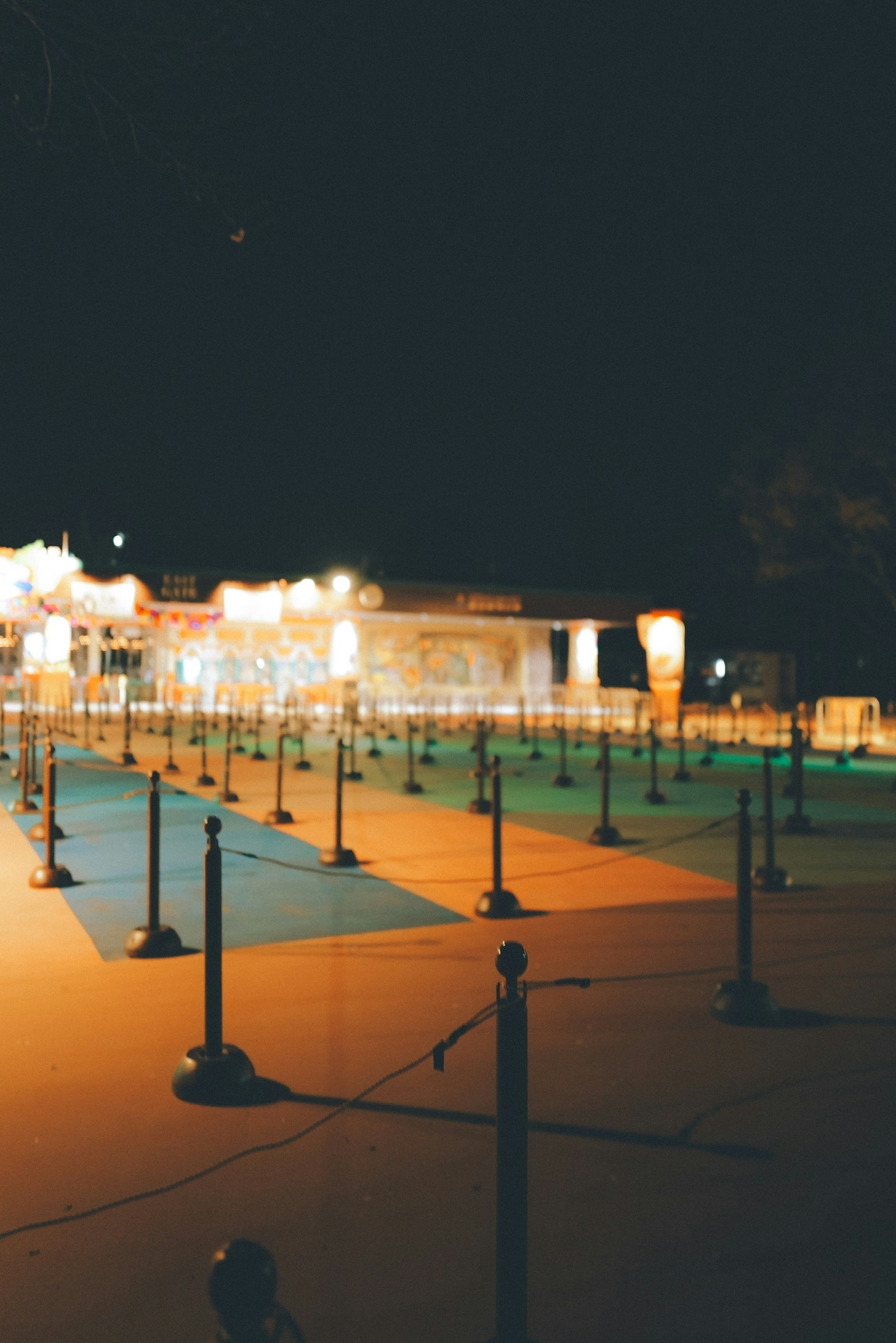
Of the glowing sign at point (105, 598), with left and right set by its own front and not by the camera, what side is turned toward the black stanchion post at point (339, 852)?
front

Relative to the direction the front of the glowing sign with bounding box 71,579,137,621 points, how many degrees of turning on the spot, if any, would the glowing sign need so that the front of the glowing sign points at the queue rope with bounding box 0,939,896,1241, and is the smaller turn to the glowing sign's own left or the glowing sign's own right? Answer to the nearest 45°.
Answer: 0° — it already faces it

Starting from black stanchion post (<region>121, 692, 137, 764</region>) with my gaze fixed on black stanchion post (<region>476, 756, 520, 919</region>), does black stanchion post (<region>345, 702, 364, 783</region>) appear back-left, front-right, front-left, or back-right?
front-left

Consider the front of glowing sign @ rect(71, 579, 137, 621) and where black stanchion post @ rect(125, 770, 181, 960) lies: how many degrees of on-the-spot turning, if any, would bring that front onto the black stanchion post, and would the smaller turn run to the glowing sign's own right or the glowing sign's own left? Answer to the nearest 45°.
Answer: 0° — it already faces it

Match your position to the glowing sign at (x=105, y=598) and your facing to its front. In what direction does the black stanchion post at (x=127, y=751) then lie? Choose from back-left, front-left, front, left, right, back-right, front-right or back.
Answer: front

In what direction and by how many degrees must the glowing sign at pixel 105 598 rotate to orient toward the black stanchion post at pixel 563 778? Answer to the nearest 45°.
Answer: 0° — it already faces it

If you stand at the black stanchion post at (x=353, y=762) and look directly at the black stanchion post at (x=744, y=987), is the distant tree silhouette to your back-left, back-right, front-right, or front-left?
back-left

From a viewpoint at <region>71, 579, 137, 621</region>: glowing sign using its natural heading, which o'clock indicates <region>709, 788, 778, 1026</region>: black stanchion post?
The black stanchion post is roughly at 12 o'clock from the glowing sign.

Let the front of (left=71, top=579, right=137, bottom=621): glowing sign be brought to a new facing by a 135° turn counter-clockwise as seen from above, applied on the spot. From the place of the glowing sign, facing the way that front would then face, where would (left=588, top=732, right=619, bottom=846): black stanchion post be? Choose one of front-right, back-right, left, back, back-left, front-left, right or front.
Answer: back-right

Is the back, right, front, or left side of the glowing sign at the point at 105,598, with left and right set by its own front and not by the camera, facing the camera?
front

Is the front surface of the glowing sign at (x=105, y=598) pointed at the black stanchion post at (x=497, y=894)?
yes

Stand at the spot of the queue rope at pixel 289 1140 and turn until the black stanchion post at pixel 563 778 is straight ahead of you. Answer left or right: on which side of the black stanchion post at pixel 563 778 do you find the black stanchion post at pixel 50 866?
left

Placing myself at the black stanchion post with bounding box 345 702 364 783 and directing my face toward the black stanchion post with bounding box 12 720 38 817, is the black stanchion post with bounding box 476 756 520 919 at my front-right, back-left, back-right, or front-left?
front-left

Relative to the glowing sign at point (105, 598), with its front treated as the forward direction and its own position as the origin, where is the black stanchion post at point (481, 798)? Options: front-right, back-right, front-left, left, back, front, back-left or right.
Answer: front

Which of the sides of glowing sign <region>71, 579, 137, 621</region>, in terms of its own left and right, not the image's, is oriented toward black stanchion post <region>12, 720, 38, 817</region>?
front

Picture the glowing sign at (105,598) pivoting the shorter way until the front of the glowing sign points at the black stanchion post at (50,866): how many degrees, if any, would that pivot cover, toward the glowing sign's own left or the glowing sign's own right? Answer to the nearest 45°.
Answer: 0° — it already faces it
